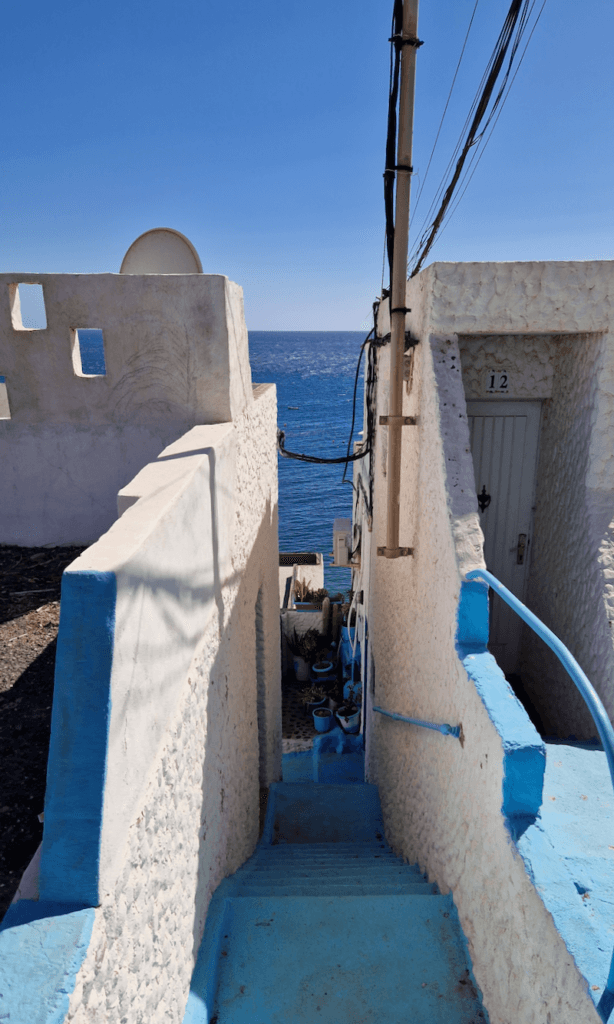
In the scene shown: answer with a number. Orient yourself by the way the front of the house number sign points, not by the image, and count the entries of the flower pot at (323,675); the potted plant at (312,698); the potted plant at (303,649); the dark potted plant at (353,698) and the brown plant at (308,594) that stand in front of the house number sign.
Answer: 0

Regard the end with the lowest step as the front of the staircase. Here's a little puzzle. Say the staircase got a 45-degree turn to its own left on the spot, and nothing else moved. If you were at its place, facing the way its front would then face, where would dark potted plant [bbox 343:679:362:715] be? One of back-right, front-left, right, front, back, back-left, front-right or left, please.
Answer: front-right

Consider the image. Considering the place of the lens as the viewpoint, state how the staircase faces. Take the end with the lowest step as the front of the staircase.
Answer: facing away from the viewer

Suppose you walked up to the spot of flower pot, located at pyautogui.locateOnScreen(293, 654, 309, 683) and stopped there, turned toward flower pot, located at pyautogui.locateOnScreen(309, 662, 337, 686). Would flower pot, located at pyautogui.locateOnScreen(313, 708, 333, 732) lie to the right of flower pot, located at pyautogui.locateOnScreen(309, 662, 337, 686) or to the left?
right

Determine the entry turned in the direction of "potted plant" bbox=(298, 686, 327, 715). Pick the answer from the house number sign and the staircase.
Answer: the staircase

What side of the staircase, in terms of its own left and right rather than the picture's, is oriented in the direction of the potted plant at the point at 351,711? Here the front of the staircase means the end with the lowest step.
front

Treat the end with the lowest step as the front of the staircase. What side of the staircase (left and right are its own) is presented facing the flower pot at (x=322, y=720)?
front

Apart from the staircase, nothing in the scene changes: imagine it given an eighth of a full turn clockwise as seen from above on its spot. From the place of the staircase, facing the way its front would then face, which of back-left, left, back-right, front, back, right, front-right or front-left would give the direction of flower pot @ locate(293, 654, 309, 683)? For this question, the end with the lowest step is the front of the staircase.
front-left

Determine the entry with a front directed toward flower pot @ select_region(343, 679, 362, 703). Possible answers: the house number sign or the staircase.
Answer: the staircase
